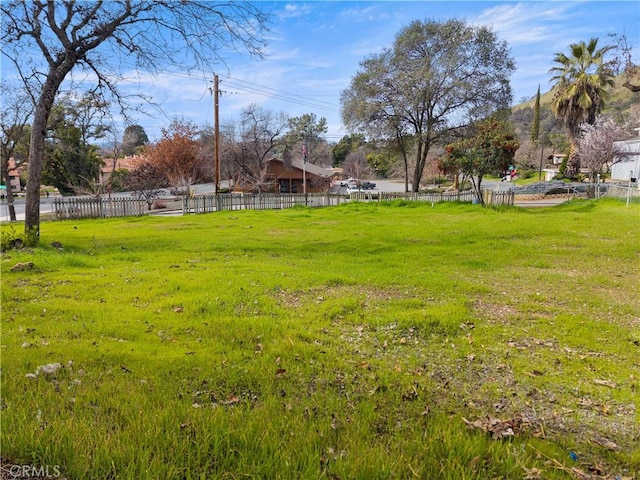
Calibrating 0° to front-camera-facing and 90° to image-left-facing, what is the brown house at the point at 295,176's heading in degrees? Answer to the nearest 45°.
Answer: approximately 0°

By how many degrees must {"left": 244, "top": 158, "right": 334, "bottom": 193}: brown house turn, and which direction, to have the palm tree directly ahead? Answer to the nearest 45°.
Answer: approximately 45° to its left

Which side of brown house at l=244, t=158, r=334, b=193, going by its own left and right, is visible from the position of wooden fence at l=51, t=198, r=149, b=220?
front

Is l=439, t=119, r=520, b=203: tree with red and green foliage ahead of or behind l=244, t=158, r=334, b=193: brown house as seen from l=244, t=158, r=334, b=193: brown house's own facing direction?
ahead

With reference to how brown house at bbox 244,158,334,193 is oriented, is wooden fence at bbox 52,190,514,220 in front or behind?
in front

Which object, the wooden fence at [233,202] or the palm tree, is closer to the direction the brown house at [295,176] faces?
the wooden fence
